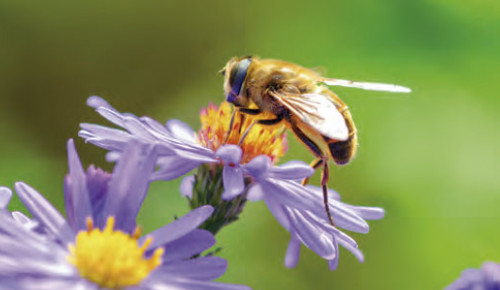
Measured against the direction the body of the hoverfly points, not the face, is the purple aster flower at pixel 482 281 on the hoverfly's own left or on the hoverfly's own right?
on the hoverfly's own left

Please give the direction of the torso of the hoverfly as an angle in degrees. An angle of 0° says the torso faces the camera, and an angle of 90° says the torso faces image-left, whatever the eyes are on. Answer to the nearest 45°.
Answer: approximately 90°

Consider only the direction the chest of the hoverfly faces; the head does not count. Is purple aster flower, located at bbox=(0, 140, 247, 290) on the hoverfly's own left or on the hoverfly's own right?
on the hoverfly's own left
